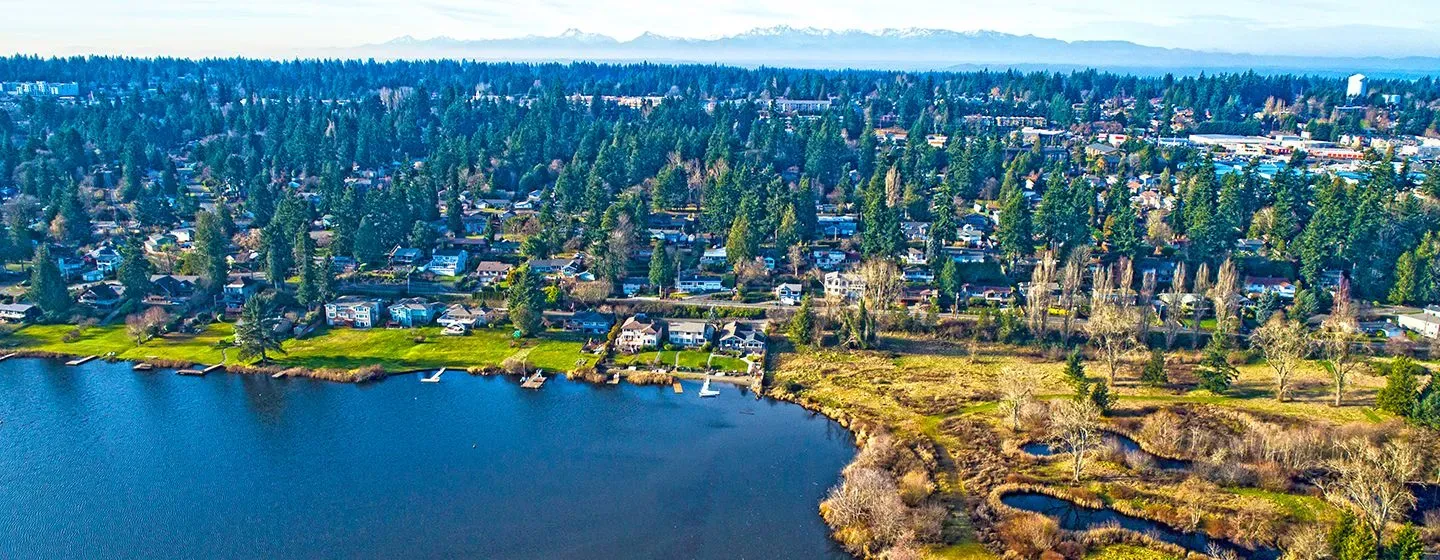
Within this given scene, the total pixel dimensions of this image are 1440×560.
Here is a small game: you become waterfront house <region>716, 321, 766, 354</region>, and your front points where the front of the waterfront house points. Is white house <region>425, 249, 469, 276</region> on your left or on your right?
on your right

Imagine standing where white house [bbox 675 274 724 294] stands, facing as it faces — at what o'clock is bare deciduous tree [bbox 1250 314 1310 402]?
The bare deciduous tree is roughly at 10 o'clock from the white house.

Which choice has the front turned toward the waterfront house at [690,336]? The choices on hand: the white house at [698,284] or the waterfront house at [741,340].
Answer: the white house

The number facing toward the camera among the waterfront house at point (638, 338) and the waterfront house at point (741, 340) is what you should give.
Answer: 2

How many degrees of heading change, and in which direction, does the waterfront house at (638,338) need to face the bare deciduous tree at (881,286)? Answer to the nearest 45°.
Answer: approximately 90° to its left

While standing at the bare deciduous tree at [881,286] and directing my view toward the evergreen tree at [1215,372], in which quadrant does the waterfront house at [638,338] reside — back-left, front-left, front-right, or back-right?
back-right

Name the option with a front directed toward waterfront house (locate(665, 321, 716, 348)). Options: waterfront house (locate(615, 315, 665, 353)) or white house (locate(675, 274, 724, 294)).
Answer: the white house

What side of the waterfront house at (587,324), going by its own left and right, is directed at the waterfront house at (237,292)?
right

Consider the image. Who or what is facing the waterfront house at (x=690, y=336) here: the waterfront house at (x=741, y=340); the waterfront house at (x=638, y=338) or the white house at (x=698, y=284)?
the white house

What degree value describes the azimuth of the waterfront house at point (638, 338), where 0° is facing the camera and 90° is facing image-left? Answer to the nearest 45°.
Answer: approximately 0°
